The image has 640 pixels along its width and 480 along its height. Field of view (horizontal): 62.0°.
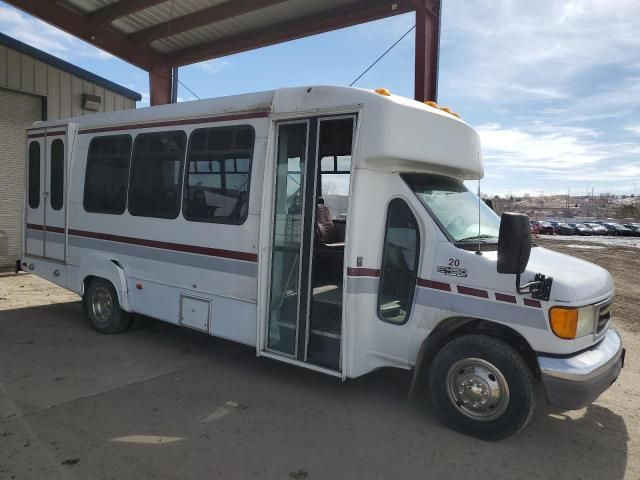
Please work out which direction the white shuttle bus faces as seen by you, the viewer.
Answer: facing the viewer and to the right of the viewer

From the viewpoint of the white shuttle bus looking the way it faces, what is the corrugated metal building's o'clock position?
The corrugated metal building is roughly at 6 o'clock from the white shuttle bus.
